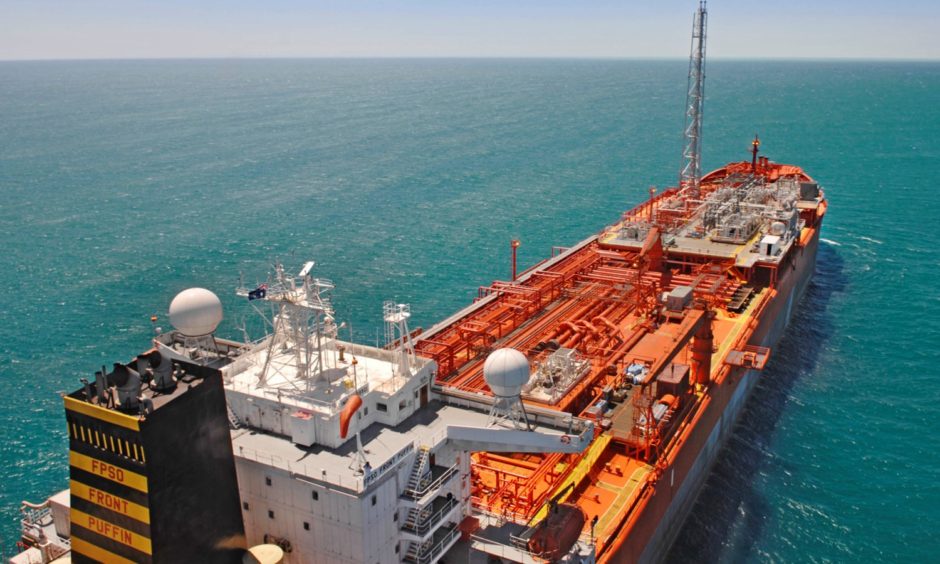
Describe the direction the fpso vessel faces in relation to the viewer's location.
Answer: facing away from the viewer and to the right of the viewer
